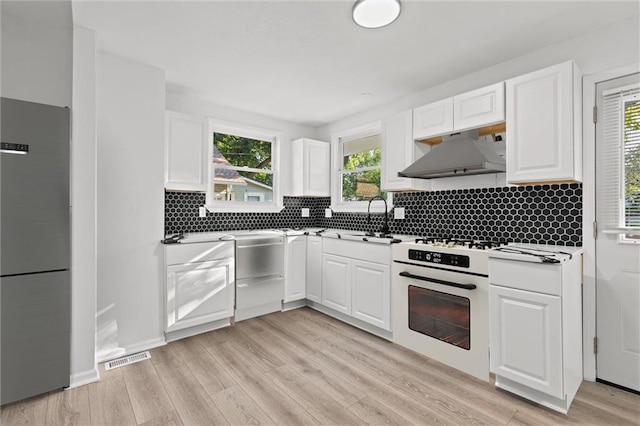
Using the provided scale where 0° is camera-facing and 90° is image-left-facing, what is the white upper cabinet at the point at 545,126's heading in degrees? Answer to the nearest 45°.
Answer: approximately 45°

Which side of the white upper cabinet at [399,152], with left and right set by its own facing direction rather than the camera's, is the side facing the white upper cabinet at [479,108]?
left

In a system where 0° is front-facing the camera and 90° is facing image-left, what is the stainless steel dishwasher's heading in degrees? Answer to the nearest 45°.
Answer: approximately 315°

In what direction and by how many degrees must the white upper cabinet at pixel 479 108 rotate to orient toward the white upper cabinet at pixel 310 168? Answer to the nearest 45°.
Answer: approximately 45° to its right
